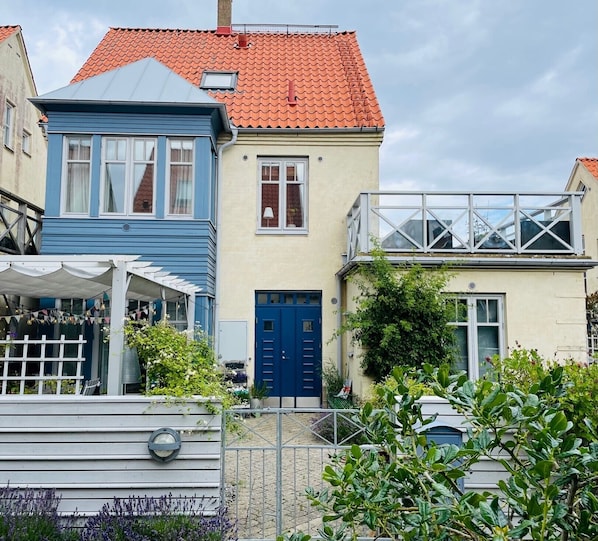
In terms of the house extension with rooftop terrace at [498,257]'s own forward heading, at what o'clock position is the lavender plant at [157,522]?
The lavender plant is roughly at 1 o'clock from the house extension with rooftop terrace.

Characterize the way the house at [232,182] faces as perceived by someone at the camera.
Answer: facing the viewer

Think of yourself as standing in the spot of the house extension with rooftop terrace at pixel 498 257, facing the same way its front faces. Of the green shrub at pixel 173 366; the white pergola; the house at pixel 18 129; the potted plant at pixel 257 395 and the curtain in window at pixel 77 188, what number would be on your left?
0

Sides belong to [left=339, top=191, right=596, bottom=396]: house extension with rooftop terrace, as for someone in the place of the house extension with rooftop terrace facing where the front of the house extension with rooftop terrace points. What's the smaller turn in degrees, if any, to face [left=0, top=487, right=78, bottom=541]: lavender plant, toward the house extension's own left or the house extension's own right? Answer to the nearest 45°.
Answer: approximately 45° to the house extension's own right

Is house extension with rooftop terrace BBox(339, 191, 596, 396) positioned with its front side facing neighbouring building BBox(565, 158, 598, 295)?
no

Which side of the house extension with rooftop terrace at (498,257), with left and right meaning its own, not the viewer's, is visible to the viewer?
front

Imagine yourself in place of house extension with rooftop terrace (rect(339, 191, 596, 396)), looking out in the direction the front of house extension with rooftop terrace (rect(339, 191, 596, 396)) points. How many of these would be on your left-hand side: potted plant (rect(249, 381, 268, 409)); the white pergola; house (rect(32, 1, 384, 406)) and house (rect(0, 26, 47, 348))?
0

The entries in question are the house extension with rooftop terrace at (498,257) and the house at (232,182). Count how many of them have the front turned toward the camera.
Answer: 2

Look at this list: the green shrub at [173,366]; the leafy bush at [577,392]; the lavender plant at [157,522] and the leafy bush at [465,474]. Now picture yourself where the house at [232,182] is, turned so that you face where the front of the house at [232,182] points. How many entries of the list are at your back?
0

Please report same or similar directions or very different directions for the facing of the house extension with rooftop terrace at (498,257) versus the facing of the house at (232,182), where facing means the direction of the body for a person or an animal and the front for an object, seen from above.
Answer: same or similar directions

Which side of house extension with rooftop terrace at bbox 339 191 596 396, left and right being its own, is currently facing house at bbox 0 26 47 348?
right

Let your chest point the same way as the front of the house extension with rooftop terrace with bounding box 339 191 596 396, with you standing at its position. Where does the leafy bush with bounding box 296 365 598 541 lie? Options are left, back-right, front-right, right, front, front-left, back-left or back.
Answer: front

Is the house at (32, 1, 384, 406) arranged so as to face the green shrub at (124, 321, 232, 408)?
yes

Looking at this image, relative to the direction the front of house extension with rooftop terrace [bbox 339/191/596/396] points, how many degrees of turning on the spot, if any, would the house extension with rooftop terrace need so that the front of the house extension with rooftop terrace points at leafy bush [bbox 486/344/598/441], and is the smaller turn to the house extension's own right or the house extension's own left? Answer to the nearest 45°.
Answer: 0° — it already faces it
